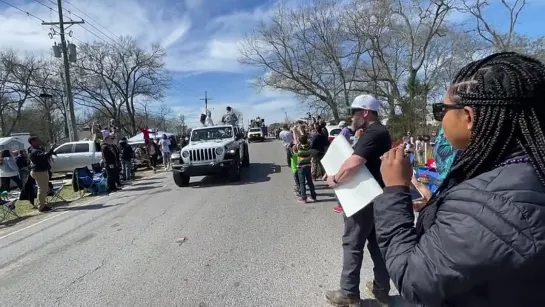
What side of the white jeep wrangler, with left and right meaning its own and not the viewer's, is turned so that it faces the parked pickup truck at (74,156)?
right

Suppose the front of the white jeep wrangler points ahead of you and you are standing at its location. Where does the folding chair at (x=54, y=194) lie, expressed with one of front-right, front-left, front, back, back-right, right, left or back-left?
front-right

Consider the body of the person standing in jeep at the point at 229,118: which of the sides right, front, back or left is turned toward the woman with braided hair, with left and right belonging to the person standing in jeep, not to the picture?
front

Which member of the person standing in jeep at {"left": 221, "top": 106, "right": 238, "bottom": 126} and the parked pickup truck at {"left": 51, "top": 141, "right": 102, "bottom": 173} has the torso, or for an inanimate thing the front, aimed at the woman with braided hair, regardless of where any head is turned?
the person standing in jeep

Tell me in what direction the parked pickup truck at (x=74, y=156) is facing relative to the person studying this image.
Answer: facing to the left of the viewer

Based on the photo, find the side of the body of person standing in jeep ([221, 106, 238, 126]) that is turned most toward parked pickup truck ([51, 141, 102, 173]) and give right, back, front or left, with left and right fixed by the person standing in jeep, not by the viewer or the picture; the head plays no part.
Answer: right

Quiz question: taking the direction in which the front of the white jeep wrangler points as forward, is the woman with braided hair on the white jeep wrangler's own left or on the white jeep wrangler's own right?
on the white jeep wrangler's own left

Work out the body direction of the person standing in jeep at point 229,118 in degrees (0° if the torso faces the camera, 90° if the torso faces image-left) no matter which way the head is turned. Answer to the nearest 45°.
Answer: approximately 0°

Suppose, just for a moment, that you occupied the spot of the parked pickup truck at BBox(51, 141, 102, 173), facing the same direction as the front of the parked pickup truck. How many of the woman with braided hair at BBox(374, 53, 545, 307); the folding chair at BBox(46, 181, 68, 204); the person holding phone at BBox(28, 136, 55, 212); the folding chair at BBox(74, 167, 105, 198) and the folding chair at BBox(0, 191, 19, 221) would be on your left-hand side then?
5
